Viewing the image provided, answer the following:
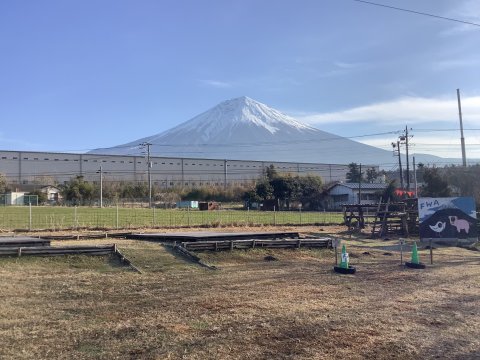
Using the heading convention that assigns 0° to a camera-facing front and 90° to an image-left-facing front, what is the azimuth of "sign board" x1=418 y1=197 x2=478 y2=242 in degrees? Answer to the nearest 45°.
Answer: approximately 0°
